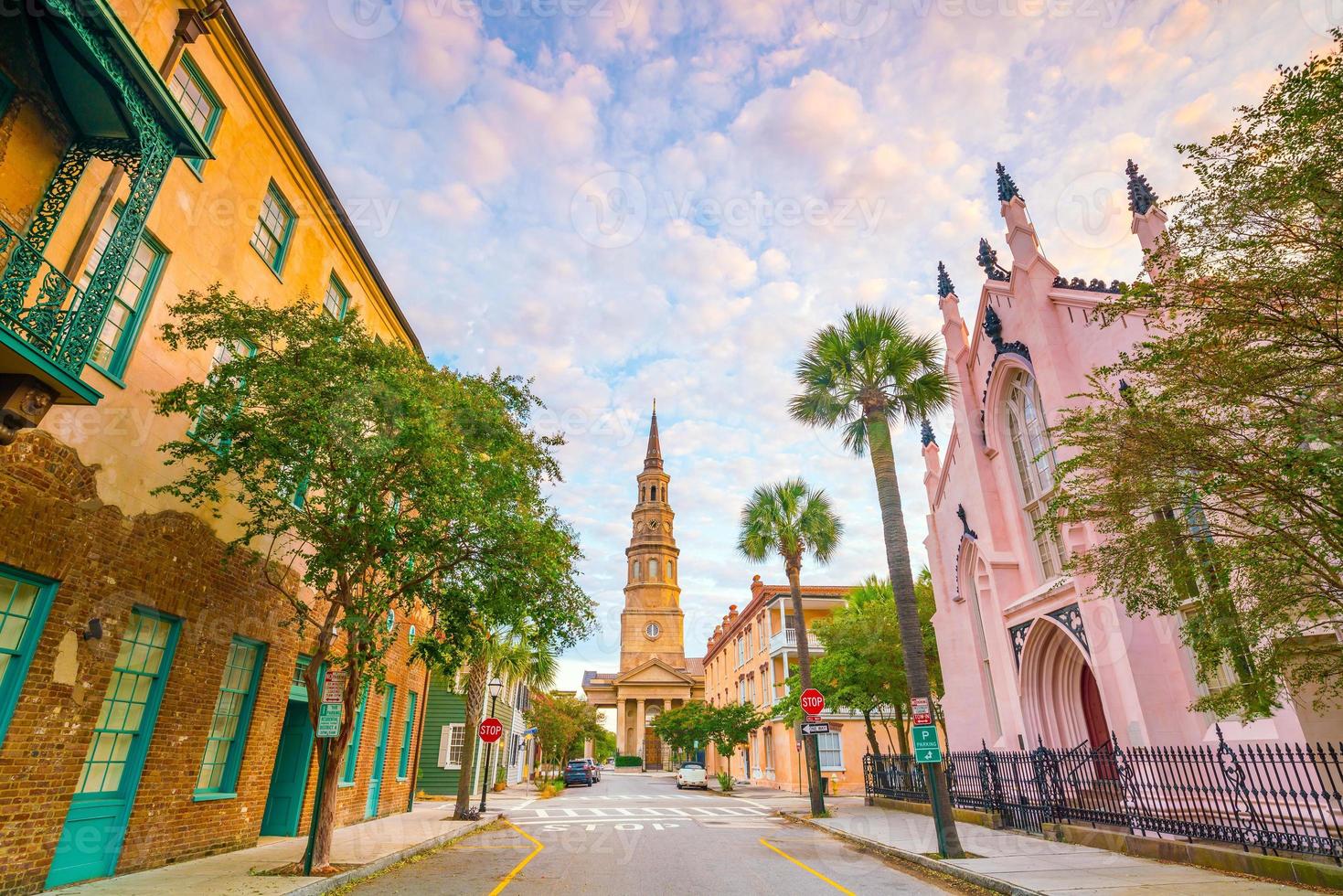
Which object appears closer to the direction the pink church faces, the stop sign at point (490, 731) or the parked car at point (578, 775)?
the stop sign

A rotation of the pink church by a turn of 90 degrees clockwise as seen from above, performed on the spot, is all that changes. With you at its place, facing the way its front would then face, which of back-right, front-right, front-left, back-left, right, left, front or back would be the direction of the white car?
front

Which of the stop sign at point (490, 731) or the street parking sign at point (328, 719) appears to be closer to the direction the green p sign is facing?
the street parking sign

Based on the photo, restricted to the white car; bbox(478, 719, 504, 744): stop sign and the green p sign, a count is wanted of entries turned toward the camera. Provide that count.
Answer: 2

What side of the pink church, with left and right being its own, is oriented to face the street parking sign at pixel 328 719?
front

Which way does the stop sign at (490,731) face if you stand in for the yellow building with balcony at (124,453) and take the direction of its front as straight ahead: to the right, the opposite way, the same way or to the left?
to the right

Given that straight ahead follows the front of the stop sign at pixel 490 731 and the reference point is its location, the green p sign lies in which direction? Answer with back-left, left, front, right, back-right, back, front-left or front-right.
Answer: front-left

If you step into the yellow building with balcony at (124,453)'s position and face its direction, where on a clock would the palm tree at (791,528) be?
The palm tree is roughly at 10 o'clock from the yellow building with balcony.

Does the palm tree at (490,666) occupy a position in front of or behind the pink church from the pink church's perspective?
in front

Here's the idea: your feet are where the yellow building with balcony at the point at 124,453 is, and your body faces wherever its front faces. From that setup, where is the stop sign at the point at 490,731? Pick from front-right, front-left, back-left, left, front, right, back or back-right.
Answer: left

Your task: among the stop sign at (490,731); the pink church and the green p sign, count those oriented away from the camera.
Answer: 0

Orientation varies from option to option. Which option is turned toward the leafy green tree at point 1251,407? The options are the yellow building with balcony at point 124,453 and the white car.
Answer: the yellow building with balcony

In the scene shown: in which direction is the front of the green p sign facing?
toward the camera

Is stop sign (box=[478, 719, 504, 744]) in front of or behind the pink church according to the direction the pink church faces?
in front

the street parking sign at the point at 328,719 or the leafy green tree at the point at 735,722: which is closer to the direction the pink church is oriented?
the street parking sign
